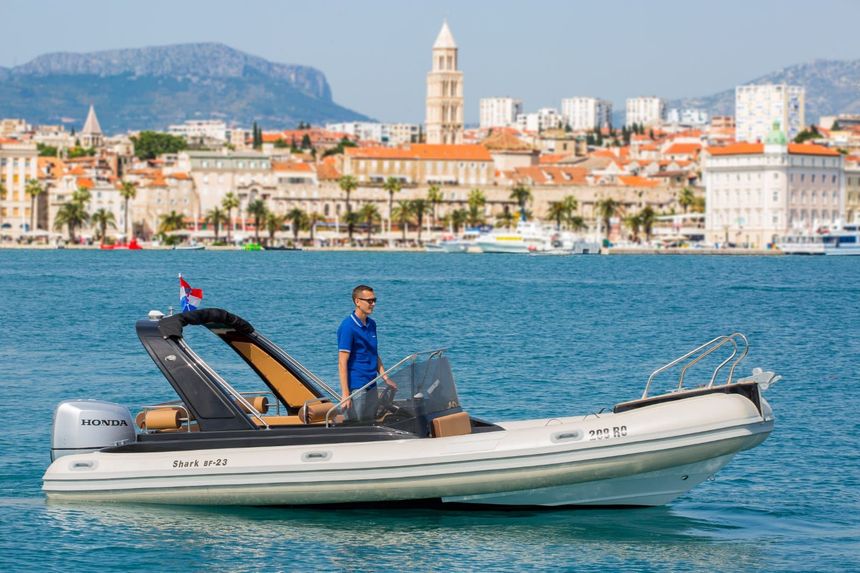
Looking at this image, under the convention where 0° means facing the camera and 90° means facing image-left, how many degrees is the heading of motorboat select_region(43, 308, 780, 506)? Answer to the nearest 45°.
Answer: approximately 270°
